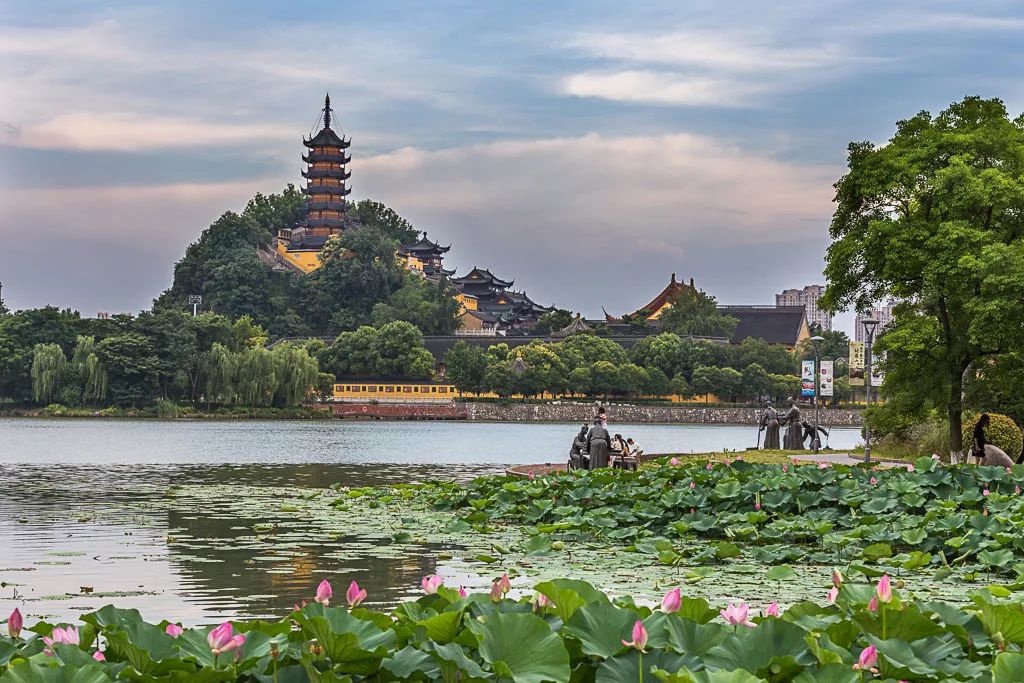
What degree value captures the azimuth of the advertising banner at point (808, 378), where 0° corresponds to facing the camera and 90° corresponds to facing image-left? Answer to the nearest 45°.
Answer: approximately 0°

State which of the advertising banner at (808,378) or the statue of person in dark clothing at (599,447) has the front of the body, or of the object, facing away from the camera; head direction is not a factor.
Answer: the statue of person in dark clothing

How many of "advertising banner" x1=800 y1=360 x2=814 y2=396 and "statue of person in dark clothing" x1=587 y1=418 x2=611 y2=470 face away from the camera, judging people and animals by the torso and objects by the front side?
1

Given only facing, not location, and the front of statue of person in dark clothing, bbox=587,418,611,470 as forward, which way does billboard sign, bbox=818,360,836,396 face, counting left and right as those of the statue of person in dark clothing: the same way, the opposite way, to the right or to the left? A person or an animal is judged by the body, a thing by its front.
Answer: the opposite way

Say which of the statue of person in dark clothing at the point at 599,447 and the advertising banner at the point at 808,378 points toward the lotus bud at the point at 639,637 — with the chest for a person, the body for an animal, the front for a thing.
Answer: the advertising banner

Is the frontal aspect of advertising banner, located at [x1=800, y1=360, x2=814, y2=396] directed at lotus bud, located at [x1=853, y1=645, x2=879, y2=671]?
yes

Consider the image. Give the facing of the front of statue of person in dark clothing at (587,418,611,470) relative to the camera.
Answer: away from the camera

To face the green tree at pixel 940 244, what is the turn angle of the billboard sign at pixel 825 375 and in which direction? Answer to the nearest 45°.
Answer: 0° — it already faces it

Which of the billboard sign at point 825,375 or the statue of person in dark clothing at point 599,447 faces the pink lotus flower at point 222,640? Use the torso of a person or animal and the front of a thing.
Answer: the billboard sign

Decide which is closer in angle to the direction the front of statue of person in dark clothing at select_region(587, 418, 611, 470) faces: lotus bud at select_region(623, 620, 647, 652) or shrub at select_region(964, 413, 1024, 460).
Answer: the shrub
